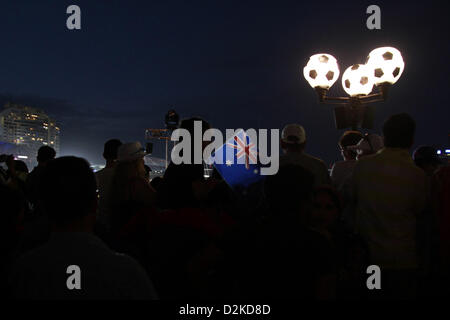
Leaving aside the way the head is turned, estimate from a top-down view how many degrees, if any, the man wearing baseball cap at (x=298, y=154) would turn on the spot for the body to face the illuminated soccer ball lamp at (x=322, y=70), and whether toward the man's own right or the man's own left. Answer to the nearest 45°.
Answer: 0° — they already face it

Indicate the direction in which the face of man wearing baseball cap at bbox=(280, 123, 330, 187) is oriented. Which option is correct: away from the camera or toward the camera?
away from the camera

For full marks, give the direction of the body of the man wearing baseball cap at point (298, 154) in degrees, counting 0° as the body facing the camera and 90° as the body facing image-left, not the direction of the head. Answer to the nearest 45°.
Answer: approximately 180°

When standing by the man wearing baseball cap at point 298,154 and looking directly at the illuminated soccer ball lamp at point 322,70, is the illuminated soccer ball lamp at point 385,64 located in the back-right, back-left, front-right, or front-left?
front-right

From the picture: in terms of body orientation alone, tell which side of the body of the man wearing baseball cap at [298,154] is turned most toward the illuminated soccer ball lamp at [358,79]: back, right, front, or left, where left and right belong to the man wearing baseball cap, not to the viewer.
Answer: front
